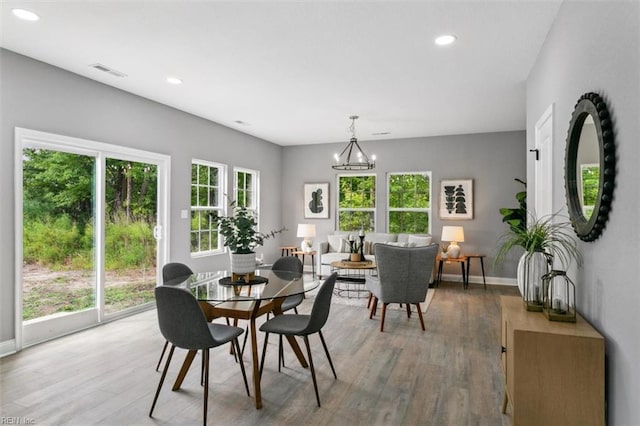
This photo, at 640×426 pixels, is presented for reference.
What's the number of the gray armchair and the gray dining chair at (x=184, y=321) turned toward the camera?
0

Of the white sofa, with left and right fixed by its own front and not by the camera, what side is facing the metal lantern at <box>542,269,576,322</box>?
front

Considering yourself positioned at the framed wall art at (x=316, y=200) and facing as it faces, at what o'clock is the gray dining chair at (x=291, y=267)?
The gray dining chair is roughly at 12 o'clock from the framed wall art.

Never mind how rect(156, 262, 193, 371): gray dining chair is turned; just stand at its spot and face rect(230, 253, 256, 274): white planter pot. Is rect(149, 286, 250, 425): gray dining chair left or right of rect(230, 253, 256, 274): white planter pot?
right

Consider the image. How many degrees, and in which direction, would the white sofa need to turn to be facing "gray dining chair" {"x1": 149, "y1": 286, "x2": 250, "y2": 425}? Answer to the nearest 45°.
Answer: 0° — it already faces it

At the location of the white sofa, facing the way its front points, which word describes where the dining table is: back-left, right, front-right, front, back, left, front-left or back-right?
front

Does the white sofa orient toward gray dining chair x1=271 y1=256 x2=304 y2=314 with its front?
yes

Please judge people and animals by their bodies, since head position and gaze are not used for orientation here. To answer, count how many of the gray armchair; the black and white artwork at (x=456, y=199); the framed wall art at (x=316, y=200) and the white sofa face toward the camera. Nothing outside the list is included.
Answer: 3

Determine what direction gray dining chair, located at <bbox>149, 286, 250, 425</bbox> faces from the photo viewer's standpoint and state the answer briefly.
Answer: facing away from the viewer and to the right of the viewer

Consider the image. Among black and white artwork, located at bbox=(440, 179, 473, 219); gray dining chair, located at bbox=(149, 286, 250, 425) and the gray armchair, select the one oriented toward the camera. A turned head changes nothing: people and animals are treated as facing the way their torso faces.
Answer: the black and white artwork

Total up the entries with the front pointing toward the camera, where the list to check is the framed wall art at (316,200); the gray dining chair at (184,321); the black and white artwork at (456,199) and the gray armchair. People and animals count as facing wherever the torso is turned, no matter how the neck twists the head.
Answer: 2

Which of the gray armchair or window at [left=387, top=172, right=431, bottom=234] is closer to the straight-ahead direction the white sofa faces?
the gray armchair
